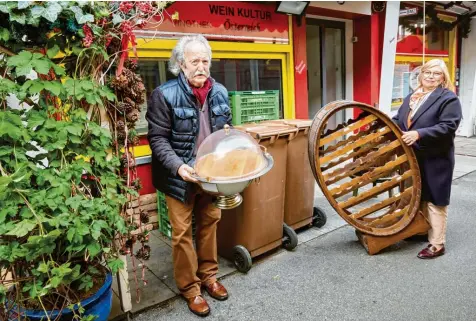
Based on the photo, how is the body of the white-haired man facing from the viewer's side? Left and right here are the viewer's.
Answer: facing the viewer and to the right of the viewer

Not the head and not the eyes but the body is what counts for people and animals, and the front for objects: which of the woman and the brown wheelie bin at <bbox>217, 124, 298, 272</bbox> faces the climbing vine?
the woman

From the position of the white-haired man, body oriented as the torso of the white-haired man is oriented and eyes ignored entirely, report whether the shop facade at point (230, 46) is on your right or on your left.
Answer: on your left

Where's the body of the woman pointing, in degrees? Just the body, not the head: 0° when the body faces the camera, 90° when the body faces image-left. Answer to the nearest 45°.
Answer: approximately 45°

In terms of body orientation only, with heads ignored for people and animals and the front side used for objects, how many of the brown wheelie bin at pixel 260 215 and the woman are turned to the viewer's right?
0

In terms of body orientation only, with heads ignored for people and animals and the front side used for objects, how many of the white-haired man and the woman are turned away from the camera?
0

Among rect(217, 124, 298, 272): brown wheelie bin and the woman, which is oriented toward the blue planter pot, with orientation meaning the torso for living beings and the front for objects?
the woman

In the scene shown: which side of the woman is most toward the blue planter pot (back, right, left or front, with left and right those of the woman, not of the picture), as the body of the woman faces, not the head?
front

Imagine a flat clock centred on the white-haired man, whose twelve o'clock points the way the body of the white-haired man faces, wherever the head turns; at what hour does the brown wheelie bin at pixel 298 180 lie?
The brown wheelie bin is roughly at 9 o'clock from the white-haired man.

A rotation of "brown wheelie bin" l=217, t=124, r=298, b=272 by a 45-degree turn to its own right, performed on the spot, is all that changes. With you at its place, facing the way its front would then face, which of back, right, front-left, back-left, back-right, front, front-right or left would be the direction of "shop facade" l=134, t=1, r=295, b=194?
front

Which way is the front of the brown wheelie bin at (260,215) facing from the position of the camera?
facing away from the viewer and to the left of the viewer
